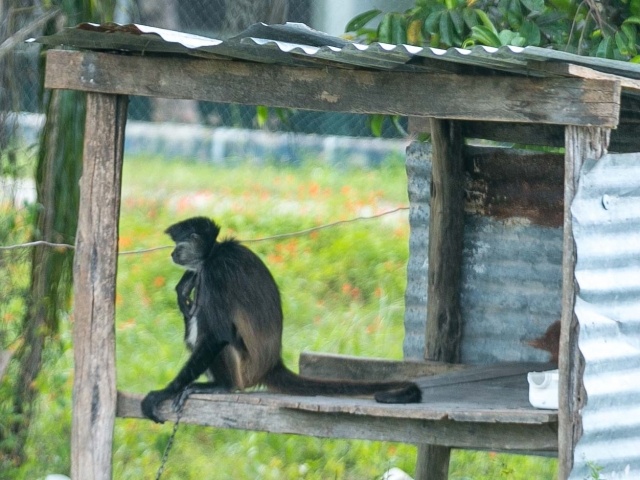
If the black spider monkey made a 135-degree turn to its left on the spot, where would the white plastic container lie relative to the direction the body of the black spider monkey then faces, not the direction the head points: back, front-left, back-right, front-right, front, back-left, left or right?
front

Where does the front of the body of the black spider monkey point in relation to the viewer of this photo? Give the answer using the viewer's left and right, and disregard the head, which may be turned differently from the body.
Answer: facing to the left of the viewer
